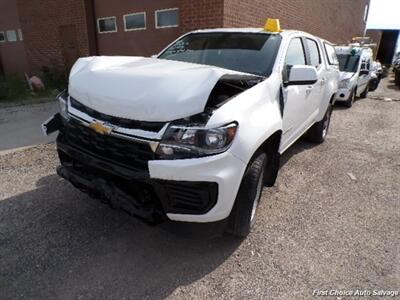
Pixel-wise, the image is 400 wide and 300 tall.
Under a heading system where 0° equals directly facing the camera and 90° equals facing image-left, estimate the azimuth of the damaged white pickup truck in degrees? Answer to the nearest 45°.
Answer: approximately 45°

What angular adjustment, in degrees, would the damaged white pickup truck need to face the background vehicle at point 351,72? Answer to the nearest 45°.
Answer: approximately 180°

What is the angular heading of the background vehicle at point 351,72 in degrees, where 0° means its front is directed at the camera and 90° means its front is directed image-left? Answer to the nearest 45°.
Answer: approximately 45°
